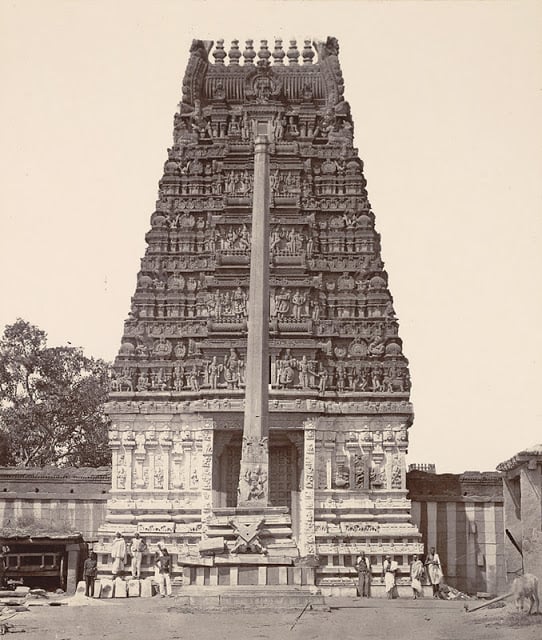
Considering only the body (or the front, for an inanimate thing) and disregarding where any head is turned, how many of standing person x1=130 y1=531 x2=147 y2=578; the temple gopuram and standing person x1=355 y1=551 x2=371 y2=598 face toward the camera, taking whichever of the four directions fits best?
3

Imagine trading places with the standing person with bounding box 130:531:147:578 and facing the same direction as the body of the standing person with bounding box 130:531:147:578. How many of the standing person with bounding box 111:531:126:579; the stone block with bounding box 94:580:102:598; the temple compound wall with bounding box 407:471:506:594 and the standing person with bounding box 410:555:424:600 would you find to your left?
2

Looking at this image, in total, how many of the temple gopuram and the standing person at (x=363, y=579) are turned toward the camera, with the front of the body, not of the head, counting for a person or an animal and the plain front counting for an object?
2

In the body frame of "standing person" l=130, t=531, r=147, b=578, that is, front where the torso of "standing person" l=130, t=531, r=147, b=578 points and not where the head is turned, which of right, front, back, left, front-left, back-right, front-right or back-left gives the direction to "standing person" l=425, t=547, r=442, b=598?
left

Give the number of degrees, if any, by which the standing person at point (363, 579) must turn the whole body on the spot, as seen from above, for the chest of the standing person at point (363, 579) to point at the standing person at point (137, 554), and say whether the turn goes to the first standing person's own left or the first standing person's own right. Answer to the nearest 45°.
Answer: approximately 90° to the first standing person's own right

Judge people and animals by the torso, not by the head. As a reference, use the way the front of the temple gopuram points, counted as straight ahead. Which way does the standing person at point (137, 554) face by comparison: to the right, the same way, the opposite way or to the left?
the same way

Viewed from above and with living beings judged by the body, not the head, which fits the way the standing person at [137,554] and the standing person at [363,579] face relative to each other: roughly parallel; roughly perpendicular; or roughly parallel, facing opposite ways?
roughly parallel

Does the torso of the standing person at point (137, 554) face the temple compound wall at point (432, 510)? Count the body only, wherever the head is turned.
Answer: no

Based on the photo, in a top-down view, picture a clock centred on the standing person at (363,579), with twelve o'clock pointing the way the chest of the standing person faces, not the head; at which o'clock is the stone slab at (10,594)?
The stone slab is roughly at 2 o'clock from the standing person.

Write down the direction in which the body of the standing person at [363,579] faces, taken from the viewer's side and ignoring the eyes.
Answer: toward the camera

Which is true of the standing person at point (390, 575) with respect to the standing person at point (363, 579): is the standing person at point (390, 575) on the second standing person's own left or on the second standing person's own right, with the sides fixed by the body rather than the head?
on the second standing person's own left

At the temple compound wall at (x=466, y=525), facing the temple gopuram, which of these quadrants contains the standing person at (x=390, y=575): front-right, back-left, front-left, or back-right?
front-left

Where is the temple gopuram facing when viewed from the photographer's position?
facing the viewer

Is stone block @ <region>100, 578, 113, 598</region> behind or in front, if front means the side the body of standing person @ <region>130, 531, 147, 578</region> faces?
in front

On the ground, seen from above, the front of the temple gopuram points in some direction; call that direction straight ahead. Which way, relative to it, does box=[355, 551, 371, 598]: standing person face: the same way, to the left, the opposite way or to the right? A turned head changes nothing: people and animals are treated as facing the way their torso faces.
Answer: the same way

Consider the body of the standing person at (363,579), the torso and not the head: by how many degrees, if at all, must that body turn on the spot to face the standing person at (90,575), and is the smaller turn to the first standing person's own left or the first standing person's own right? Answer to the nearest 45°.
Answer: approximately 90° to the first standing person's own right
